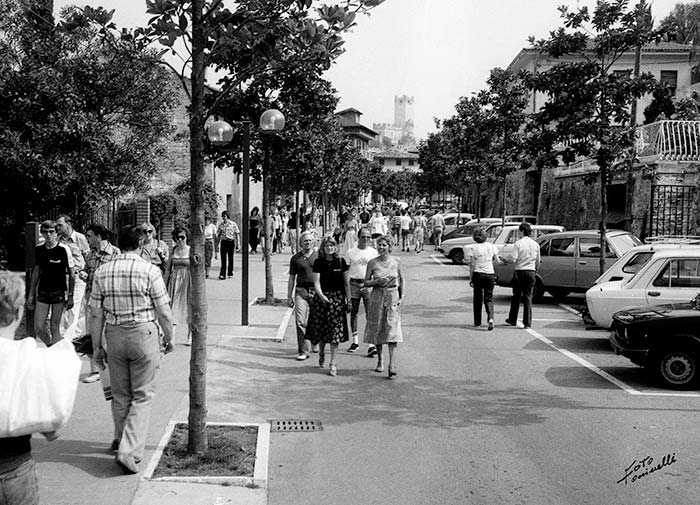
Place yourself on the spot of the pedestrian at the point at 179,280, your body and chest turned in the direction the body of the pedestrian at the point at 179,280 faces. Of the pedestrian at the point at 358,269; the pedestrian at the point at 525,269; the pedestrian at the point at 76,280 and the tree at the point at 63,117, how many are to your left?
2

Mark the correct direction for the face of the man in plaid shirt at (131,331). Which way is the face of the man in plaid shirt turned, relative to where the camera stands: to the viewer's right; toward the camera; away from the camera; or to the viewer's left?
away from the camera

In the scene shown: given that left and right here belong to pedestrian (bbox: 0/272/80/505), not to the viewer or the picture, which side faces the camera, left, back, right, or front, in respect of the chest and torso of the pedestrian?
back

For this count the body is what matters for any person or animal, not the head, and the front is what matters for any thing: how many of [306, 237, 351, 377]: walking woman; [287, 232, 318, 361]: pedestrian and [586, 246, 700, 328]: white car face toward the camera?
2

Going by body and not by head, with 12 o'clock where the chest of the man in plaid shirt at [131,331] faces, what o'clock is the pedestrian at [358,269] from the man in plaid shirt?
The pedestrian is roughly at 1 o'clock from the man in plaid shirt.

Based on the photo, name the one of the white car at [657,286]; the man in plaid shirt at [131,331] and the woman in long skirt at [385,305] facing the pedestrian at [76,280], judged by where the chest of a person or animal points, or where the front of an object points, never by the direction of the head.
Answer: the man in plaid shirt

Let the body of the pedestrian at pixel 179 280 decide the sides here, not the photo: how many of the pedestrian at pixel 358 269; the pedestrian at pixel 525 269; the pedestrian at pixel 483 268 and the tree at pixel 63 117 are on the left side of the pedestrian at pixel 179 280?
3

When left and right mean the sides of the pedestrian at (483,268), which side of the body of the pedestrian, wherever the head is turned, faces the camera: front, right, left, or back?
back

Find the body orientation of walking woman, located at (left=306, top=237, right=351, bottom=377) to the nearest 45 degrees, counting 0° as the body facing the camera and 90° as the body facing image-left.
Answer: approximately 0°

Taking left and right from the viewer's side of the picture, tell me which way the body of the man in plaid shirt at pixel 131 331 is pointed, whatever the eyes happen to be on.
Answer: facing away from the viewer

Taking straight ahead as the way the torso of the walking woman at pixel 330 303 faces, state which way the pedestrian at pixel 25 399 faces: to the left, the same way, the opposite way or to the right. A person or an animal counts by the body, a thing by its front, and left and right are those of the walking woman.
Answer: the opposite way

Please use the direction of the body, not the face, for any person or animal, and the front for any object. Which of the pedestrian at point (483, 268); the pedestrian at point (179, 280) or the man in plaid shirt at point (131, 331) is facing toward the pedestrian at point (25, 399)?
the pedestrian at point (179, 280)

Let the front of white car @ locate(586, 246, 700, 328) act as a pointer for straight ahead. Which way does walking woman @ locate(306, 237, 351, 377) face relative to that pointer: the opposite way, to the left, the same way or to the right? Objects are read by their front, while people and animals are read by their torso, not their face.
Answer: to the right

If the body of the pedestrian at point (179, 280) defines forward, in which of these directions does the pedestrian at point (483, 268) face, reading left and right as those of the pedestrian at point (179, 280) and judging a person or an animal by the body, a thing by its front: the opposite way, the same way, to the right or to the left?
the opposite way

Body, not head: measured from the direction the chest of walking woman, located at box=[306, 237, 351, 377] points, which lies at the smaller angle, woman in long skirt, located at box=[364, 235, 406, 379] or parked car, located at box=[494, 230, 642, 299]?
the woman in long skirt
